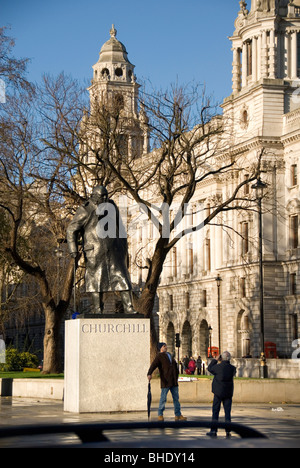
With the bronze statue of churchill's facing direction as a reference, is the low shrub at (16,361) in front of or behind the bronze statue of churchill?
behind

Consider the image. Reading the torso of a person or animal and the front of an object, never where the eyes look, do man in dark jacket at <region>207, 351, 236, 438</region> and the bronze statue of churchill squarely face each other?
yes

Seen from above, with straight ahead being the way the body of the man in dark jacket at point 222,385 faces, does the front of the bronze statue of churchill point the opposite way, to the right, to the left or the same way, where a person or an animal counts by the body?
the opposite way

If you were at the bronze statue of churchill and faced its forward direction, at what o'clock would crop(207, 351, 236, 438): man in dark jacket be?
The man in dark jacket is roughly at 12 o'clock from the bronze statue of churchill.

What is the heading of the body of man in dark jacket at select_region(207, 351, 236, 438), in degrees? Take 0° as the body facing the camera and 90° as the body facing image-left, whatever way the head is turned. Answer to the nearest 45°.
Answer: approximately 135°
